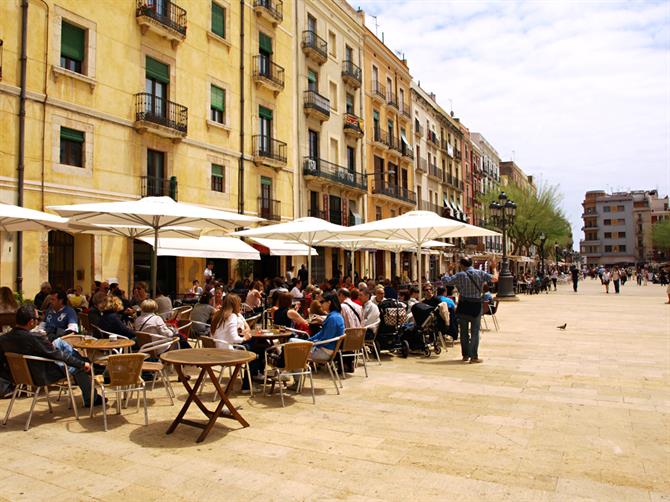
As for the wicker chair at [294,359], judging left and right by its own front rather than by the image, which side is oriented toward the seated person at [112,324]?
front

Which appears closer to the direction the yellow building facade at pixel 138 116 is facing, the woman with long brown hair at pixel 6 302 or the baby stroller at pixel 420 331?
the baby stroller

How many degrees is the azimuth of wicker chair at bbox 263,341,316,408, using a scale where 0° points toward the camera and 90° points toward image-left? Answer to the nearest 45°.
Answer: approximately 135°

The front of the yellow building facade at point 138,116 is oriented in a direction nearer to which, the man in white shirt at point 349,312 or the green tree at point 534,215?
the man in white shirt

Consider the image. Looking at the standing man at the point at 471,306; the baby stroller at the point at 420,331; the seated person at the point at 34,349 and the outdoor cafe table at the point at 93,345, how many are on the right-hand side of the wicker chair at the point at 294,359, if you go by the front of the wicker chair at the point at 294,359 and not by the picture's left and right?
2

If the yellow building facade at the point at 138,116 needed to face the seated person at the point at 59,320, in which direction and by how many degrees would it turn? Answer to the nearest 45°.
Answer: approximately 45° to its right

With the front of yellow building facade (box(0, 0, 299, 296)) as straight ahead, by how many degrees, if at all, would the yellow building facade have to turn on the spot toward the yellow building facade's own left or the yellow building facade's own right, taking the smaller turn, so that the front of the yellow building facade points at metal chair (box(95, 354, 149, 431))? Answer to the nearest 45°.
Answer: approximately 45° to the yellow building facade's own right

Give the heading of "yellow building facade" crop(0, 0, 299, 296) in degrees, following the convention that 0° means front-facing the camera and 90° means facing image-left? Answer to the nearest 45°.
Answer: approximately 315°

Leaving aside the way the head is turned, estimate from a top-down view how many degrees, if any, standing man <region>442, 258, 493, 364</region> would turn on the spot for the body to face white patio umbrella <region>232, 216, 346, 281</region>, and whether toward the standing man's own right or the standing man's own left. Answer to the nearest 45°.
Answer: approximately 45° to the standing man's own left

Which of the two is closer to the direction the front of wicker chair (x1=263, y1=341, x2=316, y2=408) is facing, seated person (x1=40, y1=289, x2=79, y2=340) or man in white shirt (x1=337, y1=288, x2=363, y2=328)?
the seated person

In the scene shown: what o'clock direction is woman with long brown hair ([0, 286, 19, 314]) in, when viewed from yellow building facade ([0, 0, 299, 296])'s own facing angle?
The woman with long brown hair is roughly at 2 o'clock from the yellow building facade.
